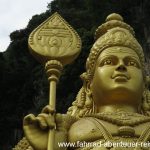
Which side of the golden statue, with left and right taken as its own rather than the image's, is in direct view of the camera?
front
